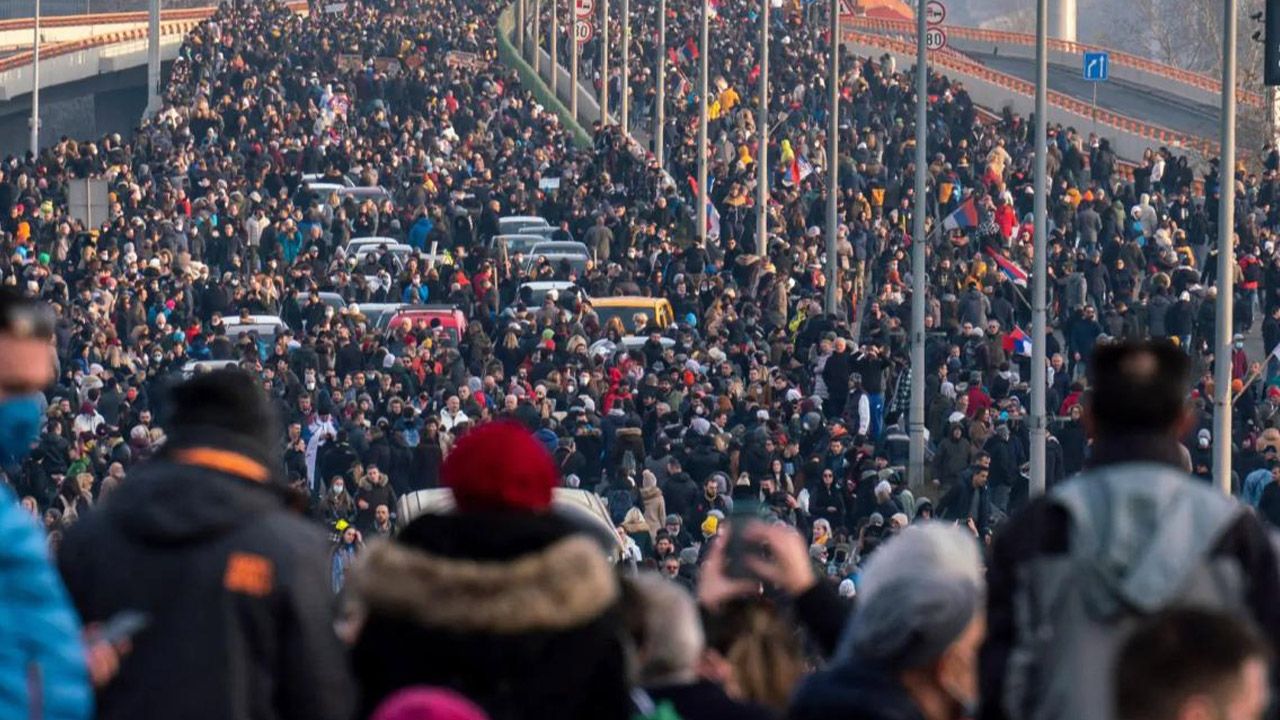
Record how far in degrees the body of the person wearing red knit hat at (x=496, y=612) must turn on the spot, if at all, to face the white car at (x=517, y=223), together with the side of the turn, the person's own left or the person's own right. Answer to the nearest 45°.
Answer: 0° — they already face it

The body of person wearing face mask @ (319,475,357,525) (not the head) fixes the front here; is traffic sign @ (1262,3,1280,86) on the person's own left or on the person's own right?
on the person's own left

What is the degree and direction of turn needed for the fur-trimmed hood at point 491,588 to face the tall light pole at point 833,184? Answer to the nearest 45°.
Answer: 0° — it already faces it

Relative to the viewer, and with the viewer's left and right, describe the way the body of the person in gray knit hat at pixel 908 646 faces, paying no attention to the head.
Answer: facing away from the viewer and to the right of the viewer

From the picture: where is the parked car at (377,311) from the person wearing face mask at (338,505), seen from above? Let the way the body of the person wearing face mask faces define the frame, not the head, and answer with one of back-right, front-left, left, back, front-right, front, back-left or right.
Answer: back

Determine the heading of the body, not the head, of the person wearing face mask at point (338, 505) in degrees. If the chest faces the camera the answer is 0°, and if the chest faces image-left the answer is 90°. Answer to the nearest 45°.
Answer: approximately 0°

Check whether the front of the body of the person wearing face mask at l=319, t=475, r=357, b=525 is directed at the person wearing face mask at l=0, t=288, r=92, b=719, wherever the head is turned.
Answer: yes

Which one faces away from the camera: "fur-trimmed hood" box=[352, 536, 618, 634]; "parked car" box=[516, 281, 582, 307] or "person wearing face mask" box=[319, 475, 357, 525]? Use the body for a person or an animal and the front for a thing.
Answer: the fur-trimmed hood

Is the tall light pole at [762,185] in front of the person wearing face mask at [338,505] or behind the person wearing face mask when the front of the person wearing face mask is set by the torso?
behind

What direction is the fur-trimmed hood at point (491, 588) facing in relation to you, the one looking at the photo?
facing away from the viewer

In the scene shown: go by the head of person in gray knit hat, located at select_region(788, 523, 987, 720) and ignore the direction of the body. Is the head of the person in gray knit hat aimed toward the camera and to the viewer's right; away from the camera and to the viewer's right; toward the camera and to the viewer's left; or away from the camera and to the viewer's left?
away from the camera and to the viewer's right

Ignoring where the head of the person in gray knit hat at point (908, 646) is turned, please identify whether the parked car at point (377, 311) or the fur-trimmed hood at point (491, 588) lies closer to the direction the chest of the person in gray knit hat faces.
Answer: the parked car

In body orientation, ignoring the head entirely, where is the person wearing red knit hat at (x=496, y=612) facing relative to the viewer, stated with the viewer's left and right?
facing away from the viewer
